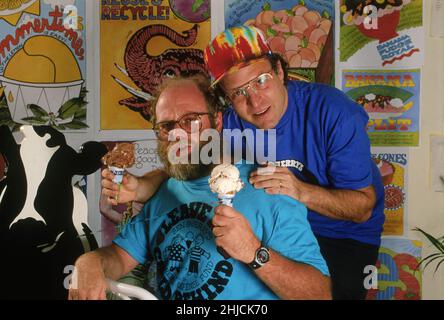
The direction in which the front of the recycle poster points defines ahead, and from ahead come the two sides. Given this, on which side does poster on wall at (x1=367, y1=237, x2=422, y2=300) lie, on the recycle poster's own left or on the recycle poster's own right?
on the recycle poster's own left

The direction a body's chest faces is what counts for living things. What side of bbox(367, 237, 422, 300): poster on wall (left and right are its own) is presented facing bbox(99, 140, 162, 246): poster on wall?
right

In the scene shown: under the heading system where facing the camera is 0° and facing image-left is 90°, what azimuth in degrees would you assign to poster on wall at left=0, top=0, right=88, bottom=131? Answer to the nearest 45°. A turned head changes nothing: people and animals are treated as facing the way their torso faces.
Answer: approximately 0°

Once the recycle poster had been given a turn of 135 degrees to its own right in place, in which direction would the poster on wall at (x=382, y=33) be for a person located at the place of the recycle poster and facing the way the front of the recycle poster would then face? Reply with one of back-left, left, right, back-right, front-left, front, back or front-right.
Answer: back-right

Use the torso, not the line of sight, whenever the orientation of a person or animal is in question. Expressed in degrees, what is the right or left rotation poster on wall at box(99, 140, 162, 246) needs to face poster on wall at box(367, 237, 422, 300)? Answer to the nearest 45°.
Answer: approximately 90° to its left

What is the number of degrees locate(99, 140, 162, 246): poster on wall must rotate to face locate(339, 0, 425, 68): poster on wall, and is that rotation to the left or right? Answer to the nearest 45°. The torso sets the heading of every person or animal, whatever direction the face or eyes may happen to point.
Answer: approximately 90° to its left
